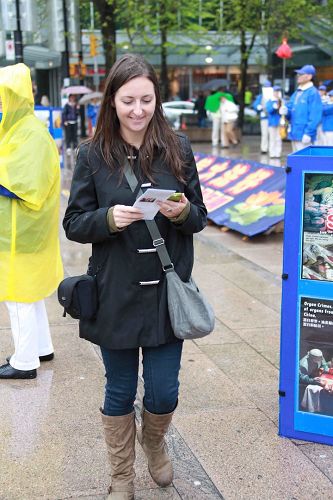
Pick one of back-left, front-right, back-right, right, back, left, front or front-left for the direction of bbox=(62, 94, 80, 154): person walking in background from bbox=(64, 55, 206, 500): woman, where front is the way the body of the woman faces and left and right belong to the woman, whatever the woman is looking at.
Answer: back

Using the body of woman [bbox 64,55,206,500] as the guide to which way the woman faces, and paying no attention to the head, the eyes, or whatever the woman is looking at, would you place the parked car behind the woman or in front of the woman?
behind
